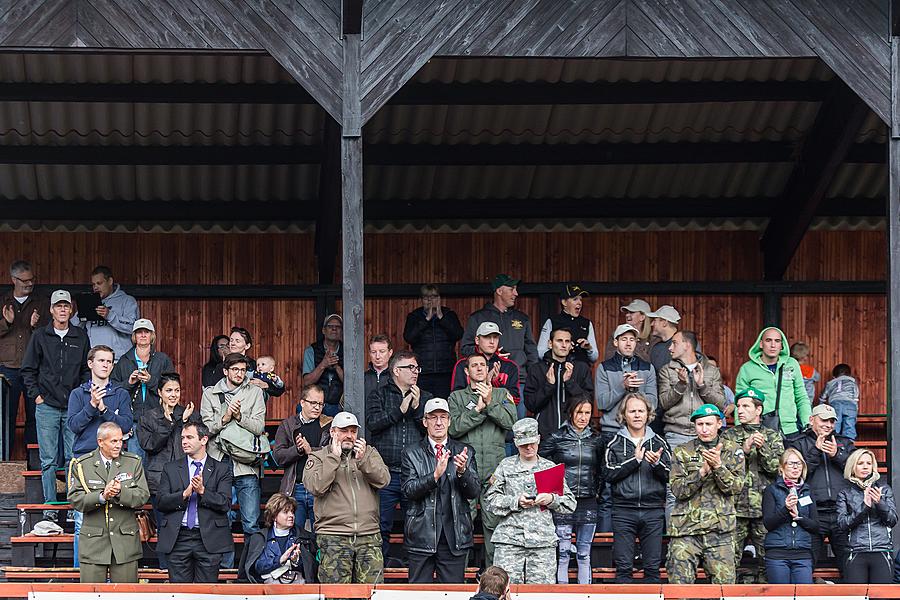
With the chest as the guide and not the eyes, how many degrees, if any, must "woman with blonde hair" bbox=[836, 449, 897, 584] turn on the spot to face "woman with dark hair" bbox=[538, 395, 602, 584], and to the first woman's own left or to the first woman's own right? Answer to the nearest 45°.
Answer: approximately 90° to the first woman's own right

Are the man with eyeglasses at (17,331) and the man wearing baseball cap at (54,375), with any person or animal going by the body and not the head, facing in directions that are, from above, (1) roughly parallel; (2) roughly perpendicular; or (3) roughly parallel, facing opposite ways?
roughly parallel

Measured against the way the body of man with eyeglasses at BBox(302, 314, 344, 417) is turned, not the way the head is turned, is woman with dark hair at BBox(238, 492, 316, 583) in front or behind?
in front

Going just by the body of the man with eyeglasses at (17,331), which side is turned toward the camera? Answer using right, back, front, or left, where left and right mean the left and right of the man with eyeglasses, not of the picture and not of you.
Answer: front

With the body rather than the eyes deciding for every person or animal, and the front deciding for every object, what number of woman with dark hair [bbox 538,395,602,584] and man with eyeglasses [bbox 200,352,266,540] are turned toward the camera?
2

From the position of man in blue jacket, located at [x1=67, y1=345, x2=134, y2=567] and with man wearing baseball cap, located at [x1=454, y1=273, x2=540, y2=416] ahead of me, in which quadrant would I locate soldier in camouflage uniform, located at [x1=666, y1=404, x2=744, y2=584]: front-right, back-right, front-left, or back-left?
front-right

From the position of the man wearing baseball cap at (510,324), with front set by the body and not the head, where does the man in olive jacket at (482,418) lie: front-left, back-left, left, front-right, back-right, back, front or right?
front-right

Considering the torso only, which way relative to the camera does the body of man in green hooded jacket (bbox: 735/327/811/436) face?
toward the camera

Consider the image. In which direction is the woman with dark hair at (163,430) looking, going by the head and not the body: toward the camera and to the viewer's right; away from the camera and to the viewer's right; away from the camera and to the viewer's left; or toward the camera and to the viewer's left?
toward the camera and to the viewer's right

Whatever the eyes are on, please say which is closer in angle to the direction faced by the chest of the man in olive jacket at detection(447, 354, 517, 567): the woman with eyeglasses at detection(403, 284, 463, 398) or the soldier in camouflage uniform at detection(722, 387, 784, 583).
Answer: the soldier in camouflage uniform
